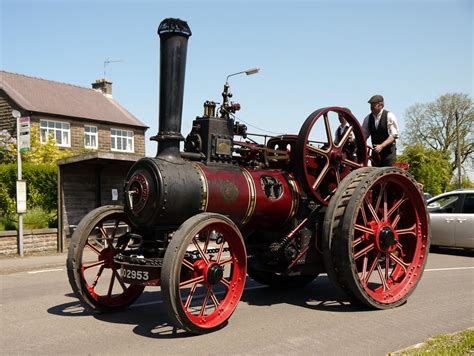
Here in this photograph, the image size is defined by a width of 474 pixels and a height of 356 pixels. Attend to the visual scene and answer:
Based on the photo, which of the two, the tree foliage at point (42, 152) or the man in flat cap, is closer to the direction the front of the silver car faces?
the tree foliage

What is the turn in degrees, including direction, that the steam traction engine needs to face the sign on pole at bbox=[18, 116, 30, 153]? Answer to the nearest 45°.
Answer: approximately 90° to its right

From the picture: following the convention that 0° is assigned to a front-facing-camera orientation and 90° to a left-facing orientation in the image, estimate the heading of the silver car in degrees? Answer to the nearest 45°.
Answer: approximately 90°

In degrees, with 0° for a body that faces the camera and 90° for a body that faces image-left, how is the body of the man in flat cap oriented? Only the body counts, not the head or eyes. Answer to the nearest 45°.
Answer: approximately 45°

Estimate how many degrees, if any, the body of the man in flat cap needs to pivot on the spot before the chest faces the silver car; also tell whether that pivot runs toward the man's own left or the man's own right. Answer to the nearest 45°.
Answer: approximately 135° to the man's own right

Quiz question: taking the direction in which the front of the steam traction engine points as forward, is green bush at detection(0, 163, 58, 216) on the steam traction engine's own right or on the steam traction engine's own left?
on the steam traction engine's own right

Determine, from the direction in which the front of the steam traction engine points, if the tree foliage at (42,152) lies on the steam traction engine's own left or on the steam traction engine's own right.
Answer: on the steam traction engine's own right

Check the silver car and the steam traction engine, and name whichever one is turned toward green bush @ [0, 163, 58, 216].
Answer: the silver car
